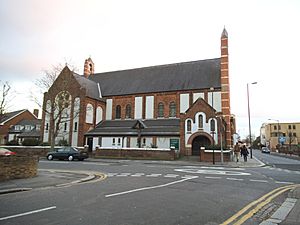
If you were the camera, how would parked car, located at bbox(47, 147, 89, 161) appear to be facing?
facing away from the viewer and to the left of the viewer

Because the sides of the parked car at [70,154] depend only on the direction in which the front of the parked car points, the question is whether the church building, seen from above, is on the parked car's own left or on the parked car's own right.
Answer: on the parked car's own right

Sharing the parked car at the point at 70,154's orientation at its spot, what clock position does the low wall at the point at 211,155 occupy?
The low wall is roughly at 5 o'clock from the parked car.
